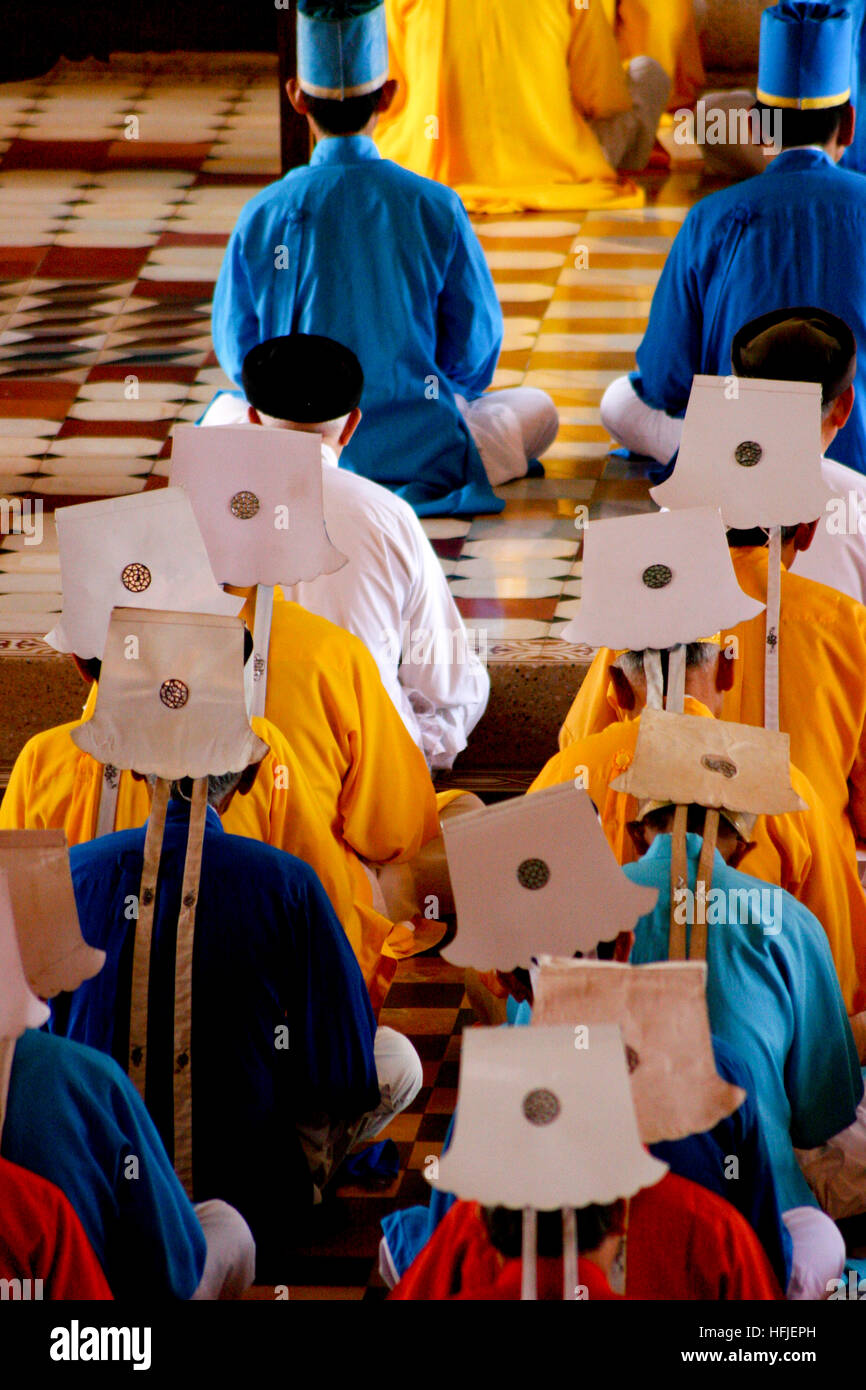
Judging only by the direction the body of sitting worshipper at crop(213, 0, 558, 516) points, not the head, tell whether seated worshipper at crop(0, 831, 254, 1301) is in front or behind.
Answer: behind

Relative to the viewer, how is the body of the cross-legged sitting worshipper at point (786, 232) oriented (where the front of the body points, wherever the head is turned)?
away from the camera

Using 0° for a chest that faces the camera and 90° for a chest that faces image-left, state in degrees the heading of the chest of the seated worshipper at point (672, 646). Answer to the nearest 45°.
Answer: approximately 180°

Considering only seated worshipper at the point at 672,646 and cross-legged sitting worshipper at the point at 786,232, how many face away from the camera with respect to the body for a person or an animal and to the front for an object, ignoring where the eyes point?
2

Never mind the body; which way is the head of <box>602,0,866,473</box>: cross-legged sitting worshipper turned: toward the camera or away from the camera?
away from the camera

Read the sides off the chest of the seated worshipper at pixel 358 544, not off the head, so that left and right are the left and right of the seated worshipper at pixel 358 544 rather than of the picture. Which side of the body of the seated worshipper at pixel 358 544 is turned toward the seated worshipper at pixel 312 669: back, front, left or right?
back

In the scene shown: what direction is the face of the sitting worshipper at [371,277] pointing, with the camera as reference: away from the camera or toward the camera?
away from the camera

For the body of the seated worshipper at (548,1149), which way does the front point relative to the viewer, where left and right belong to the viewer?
facing away from the viewer

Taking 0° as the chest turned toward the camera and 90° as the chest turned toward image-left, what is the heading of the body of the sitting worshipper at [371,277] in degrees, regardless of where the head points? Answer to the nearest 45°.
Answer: approximately 180°

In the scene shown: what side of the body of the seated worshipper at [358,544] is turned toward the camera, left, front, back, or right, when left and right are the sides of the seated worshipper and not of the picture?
back
